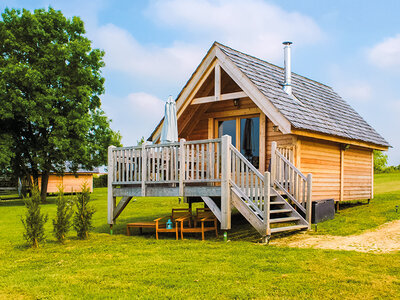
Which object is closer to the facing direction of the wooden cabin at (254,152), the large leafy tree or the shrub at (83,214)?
the shrub

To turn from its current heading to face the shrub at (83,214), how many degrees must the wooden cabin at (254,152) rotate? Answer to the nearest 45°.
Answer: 0° — it already faces it

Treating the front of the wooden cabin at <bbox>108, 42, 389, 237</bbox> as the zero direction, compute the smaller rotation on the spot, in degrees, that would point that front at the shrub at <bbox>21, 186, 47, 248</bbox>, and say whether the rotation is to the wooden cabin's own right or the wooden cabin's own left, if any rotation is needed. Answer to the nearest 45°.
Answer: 0° — it already faces it

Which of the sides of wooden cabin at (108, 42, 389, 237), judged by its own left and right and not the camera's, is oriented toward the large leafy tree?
right

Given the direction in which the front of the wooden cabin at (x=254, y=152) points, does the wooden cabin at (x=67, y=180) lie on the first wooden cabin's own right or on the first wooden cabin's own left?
on the first wooden cabin's own right

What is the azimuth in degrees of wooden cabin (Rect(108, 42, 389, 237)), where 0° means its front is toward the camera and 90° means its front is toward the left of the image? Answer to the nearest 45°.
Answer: approximately 45°

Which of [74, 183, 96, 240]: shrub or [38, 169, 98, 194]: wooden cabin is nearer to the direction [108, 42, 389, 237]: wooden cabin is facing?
the shrub
